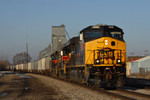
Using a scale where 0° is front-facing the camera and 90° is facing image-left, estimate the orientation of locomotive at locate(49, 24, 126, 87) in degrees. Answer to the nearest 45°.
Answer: approximately 315°
